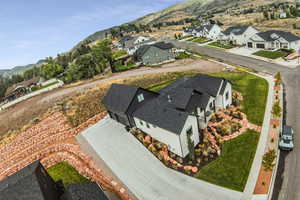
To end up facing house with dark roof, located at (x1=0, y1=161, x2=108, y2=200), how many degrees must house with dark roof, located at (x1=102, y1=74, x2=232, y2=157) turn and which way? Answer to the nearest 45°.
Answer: approximately 90° to its right

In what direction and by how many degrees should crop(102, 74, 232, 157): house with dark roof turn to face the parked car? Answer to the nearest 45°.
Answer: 0° — it already faces it

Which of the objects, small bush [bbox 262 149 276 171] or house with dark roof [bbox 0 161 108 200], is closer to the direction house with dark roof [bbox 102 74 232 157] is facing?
the small bush

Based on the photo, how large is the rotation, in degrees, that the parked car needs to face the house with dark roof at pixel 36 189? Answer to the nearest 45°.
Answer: approximately 45° to its right

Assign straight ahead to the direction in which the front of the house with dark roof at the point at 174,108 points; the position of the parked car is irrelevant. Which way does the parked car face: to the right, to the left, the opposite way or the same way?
to the right

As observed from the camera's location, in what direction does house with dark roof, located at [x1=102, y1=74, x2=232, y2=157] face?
facing the viewer and to the right of the viewer

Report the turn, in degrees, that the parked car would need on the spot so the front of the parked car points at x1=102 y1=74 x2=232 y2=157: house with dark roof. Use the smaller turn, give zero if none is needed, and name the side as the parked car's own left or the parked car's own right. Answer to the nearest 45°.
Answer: approximately 90° to the parked car's own right

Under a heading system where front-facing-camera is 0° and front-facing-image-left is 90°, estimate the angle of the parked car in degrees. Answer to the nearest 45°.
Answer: approximately 0°

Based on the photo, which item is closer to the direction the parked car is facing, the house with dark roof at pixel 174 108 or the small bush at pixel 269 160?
the small bush

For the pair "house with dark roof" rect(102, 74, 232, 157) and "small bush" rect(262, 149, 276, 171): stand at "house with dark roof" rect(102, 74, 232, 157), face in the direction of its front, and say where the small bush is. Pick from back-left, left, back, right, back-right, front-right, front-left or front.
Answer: front
